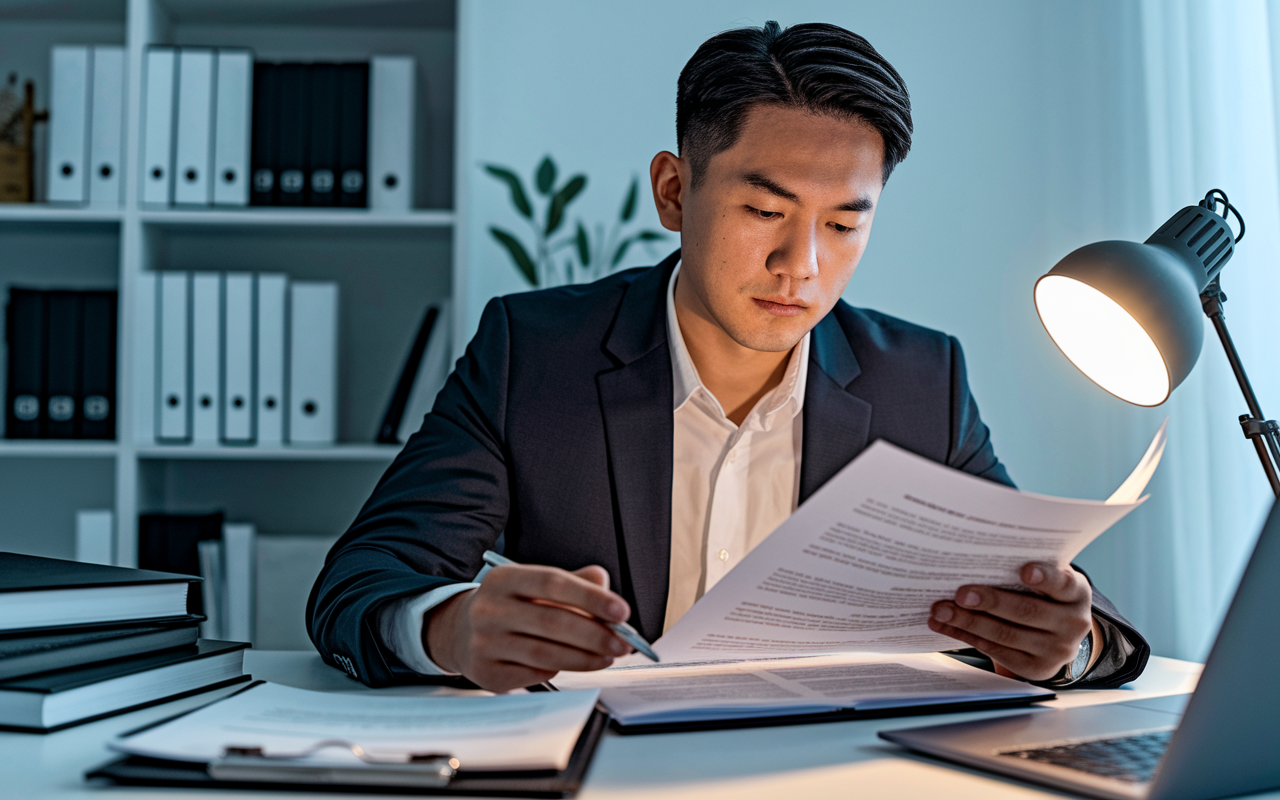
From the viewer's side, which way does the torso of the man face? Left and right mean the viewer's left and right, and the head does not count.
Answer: facing the viewer

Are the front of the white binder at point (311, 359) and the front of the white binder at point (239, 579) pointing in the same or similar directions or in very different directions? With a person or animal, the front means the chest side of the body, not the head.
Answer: same or similar directions

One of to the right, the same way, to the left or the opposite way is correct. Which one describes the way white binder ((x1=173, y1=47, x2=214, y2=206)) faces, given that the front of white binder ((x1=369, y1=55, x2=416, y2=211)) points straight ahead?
the same way

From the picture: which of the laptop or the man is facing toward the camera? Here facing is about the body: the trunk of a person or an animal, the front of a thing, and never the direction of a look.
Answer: the man

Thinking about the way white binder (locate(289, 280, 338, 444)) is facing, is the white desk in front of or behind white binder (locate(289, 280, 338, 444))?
in front

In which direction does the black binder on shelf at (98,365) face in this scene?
toward the camera

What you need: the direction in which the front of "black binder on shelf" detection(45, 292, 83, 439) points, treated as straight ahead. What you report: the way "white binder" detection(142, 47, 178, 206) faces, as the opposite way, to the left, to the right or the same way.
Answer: the same way

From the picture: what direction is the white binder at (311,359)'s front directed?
toward the camera

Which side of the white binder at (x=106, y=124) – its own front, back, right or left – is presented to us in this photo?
front

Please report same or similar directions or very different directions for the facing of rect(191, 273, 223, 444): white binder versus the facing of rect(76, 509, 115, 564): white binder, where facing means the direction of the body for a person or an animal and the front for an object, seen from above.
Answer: same or similar directions
